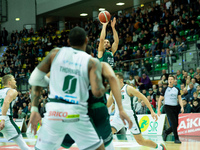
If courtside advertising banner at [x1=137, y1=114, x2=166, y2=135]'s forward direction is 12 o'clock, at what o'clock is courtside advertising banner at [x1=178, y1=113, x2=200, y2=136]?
courtside advertising banner at [x1=178, y1=113, x2=200, y2=136] is roughly at 10 o'clock from courtside advertising banner at [x1=137, y1=114, x2=166, y2=135].

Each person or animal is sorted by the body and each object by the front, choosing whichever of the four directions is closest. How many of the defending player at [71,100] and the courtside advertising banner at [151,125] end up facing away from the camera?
1

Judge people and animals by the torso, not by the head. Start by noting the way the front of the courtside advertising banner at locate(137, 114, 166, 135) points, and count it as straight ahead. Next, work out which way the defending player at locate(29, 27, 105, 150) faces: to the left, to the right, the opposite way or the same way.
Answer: the opposite way

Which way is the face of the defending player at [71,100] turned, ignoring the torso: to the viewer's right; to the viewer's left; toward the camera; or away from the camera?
away from the camera

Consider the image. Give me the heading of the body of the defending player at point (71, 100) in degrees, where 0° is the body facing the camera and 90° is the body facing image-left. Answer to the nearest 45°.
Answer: approximately 180°

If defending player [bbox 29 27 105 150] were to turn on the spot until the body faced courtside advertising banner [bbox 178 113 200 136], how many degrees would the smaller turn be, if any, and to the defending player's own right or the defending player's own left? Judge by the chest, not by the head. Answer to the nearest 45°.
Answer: approximately 45° to the defending player's own right

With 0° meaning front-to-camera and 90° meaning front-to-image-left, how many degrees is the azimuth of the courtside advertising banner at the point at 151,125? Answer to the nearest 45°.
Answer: approximately 0°

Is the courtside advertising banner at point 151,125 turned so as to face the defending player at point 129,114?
yes
